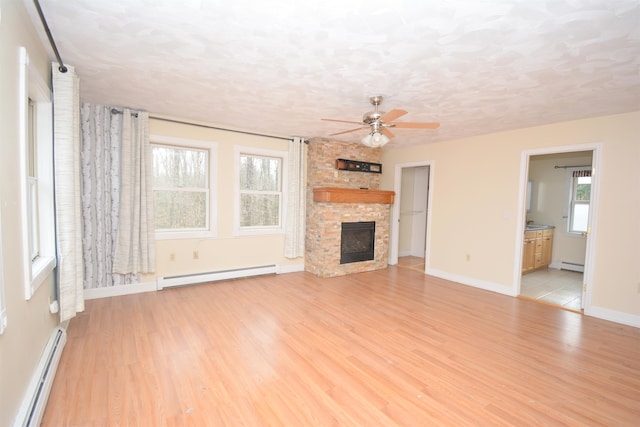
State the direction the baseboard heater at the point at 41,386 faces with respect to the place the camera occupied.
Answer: facing to the right of the viewer

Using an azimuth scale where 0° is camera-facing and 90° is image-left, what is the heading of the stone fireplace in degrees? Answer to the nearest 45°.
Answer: approximately 315°

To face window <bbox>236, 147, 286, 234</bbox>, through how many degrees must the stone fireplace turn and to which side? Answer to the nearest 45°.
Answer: approximately 135° to its right

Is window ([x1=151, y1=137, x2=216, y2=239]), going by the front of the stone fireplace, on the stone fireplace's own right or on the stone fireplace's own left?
on the stone fireplace's own right

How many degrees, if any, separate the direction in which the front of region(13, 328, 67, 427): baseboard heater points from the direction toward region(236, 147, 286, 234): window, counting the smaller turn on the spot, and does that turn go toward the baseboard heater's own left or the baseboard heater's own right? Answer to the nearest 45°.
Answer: approximately 45° to the baseboard heater's own left

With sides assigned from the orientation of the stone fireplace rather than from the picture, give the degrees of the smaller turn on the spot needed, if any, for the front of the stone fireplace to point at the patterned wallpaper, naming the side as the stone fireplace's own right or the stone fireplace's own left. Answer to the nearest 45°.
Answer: approximately 90° to the stone fireplace's own right

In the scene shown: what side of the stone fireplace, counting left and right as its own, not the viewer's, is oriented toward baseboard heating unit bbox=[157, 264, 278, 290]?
right

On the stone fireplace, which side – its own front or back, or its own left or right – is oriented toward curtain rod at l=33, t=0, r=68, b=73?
right

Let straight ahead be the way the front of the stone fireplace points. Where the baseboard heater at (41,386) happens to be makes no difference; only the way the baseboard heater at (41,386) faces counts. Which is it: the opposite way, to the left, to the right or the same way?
to the left

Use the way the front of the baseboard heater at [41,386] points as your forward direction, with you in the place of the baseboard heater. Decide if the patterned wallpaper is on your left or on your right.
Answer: on your left
